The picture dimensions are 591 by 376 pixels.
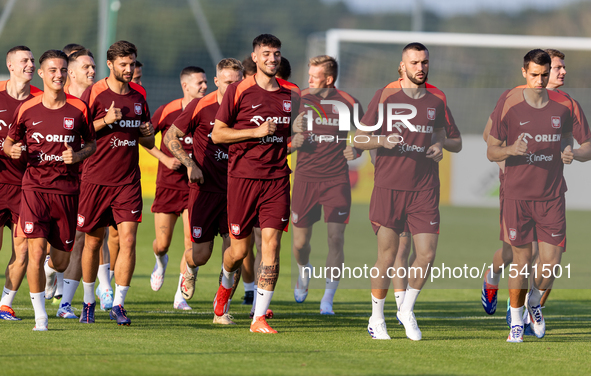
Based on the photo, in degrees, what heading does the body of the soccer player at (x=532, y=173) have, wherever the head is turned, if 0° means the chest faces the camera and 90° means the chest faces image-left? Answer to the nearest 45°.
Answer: approximately 0°

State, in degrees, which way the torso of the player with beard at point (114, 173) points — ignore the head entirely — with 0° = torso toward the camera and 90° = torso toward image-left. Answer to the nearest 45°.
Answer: approximately 315°

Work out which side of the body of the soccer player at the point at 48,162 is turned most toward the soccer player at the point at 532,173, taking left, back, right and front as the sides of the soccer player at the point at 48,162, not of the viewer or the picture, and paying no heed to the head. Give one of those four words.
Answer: left

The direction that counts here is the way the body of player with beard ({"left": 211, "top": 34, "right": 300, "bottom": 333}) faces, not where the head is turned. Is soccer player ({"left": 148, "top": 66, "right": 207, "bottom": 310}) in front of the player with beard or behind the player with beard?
behind

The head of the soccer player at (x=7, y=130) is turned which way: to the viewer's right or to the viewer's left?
to the viewer's right

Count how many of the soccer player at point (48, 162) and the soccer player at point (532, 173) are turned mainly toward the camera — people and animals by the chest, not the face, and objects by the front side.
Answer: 2

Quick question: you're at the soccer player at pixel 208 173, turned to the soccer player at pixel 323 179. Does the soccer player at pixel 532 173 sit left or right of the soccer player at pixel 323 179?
right

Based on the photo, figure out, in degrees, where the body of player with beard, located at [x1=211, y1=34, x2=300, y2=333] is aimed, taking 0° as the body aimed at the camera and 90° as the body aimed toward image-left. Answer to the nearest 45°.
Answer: approximately 315°

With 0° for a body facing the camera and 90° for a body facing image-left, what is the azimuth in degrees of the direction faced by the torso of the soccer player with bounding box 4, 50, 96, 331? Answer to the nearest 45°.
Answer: approximately 0°
